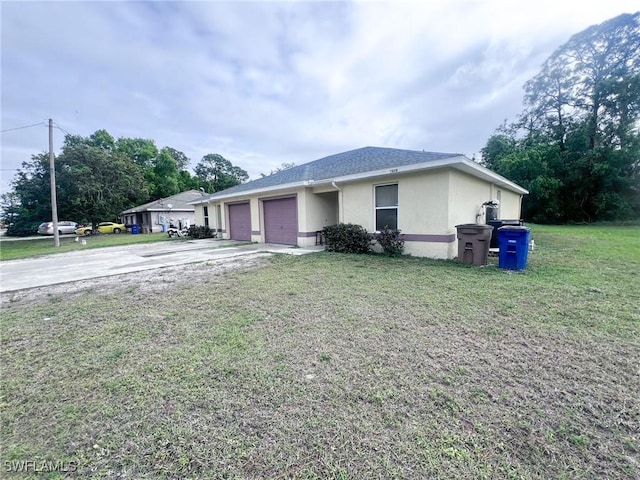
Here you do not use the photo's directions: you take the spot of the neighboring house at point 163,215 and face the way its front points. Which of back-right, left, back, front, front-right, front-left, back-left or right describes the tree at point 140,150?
back-right

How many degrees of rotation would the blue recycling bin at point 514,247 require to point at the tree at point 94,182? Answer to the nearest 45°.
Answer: approximately 90° to its right

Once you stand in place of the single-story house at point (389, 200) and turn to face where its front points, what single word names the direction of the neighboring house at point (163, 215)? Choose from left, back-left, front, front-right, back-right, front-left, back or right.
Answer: right

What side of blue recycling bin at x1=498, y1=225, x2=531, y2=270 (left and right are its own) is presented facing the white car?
right

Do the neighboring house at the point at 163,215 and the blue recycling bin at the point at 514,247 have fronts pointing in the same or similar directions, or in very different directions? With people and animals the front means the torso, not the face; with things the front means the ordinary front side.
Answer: same or similar directions

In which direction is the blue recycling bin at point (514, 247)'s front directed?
toward the camera

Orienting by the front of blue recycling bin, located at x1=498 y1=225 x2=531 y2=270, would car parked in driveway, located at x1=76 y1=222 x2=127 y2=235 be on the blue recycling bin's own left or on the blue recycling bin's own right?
on the blue recycling bin's own right

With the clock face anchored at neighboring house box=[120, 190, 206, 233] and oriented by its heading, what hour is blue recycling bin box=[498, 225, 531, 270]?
The blue recycling bin is roughly at 10 o'clock from the neighboring house.

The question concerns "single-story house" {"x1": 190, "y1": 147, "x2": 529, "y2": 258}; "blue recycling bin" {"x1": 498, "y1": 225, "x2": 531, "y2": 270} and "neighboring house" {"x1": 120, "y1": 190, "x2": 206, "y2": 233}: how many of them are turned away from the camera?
0

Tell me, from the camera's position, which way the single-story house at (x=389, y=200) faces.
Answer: facing the viewer and to the left of the viewer

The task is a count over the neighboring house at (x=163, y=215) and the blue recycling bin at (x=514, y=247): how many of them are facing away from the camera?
0

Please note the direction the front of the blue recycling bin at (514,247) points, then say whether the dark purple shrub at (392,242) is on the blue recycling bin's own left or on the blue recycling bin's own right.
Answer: on the blue recycling bin's own right

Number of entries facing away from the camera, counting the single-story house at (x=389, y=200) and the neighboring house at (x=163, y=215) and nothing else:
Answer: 0
